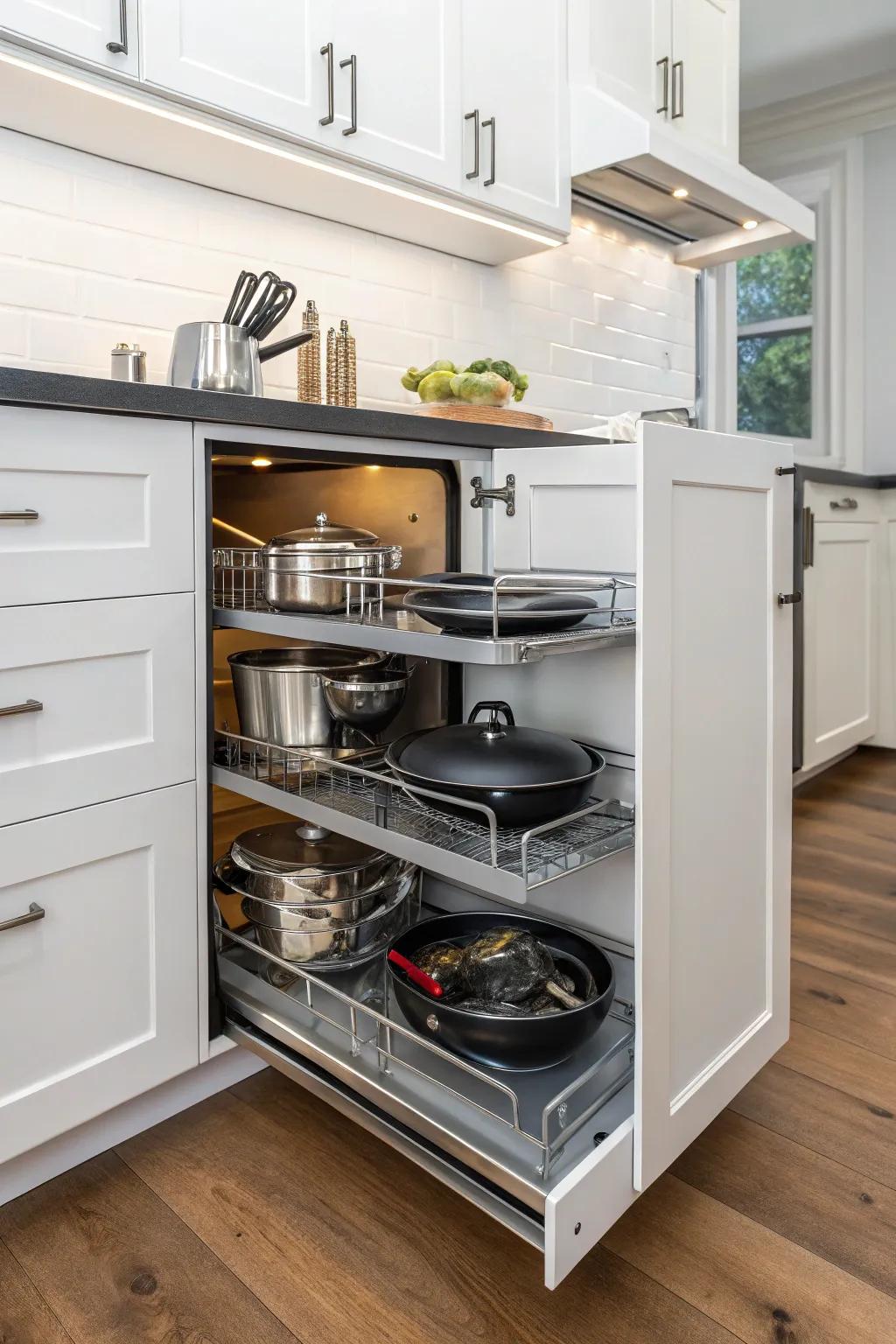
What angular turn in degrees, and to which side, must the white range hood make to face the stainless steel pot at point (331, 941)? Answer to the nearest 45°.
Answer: approximately 45° to its right

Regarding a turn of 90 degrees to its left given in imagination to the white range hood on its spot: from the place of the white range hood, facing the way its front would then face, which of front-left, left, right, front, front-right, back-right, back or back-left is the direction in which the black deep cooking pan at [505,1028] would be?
back-right

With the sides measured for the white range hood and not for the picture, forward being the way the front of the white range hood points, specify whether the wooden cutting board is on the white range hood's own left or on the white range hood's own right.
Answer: on the white range hood's own right

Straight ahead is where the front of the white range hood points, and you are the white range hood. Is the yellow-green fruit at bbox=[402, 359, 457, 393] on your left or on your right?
on your right

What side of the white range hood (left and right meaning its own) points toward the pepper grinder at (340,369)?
right

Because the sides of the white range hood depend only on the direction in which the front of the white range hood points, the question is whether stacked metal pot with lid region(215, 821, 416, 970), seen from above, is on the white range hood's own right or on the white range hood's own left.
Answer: on the white range hood's own right

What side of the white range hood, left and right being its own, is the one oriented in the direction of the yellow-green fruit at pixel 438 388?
right

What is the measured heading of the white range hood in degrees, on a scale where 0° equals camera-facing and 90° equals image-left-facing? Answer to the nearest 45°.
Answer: approximately 315°
